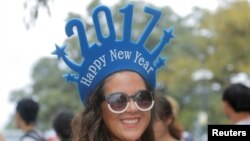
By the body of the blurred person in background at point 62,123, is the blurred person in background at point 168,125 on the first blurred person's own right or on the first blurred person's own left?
on the first blurred person's own right

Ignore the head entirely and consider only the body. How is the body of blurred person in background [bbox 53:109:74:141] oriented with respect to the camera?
away from the camera

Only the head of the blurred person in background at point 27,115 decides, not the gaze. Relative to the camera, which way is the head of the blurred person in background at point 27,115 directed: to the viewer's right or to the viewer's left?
to the viewer's left

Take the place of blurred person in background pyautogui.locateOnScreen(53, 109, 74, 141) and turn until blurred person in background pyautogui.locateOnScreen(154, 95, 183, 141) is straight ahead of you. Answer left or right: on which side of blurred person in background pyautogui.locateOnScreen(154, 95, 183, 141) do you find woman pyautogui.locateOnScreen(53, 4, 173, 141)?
right

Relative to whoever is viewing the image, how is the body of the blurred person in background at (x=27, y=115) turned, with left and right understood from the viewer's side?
facing away from the viewer and to the left of the viewer

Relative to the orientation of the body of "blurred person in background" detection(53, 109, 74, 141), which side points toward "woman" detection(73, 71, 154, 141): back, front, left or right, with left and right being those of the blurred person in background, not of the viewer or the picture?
back
